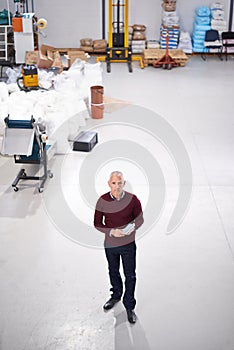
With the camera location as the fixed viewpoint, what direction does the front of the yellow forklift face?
facing the viewer

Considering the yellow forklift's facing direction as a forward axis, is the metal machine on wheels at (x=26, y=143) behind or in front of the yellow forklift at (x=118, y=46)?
in front

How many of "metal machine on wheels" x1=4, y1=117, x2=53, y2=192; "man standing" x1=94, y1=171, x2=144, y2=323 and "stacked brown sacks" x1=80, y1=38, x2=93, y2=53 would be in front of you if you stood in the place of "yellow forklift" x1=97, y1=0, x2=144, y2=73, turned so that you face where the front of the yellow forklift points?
2

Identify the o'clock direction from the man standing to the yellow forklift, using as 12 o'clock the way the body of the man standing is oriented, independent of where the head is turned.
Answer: The yellow forklift is roughly at 6 o'clock from the man standing.

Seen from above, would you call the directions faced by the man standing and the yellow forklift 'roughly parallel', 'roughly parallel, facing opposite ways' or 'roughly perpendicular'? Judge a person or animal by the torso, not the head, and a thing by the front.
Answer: roughly parallel

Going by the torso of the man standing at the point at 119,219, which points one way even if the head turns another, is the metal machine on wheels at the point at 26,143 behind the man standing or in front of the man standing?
behind

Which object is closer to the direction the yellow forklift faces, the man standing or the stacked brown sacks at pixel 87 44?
the man standing

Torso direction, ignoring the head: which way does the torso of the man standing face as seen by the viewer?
toward the camera

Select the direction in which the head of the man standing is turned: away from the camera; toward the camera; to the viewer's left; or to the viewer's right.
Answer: toward the camera

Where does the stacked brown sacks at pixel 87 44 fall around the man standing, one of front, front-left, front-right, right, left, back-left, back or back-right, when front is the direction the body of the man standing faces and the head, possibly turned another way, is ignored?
back

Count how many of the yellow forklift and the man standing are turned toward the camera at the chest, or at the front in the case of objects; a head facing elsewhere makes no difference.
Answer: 2

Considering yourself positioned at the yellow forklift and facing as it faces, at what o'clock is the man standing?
The man standing is roughly at 12 o'clock from the yellow forklift.

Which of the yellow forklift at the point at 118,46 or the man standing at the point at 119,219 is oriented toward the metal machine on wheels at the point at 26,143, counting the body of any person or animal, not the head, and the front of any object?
the yellow forklift
